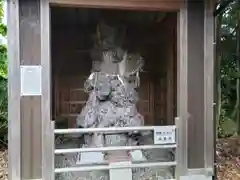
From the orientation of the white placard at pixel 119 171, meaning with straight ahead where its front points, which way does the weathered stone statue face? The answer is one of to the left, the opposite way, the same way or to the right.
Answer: the same way

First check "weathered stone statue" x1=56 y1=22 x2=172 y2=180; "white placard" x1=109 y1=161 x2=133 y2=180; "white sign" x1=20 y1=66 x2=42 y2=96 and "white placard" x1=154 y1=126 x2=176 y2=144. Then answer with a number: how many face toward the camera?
4

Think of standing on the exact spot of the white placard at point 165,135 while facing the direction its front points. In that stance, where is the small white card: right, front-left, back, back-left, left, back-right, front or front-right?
right

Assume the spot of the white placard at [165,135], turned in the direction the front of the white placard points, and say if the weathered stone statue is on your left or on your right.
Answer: on your right

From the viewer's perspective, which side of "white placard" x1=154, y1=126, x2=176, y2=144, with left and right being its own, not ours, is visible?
front

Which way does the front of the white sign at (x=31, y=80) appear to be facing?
toward the camera

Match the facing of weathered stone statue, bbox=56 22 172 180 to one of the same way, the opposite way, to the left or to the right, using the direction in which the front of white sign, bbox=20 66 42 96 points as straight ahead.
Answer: the same way

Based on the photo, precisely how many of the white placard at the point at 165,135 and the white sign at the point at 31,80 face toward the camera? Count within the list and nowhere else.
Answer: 2

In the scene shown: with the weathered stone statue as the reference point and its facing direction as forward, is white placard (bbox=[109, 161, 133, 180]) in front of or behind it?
in front

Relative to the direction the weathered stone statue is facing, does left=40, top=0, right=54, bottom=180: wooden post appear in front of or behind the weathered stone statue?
in front

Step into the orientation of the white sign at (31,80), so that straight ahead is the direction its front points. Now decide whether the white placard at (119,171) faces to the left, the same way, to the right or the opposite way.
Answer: the same way

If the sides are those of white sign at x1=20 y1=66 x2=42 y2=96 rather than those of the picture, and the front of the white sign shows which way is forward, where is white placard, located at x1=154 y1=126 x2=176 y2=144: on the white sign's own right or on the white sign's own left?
on the white sign's own left

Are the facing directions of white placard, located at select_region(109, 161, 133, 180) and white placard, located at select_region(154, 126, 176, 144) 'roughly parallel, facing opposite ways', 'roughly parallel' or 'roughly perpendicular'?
roughly parallel

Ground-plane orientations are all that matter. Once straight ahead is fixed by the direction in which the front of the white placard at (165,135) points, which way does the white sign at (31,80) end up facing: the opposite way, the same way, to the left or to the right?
the same way
